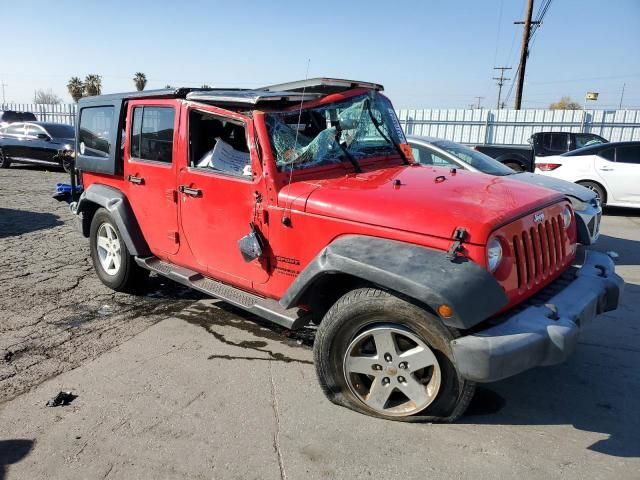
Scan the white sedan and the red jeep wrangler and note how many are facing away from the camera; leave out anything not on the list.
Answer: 0

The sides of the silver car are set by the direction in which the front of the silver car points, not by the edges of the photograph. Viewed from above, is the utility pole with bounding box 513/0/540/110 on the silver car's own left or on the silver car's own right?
on the silver car's own left

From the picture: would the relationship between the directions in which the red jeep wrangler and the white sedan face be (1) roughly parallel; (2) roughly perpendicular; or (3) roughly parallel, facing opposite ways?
roughly parallel

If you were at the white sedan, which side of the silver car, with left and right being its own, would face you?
left

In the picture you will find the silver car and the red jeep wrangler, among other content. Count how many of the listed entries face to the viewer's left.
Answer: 0

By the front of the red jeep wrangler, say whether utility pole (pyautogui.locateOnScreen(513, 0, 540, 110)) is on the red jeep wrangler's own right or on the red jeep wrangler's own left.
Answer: on the red jeep wrangler's own left

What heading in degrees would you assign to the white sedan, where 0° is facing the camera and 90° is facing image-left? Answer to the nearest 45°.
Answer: approximately 270°

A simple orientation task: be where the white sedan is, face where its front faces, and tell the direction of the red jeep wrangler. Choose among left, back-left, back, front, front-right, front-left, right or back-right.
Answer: right

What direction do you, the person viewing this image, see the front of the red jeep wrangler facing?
facing the viewer and to the right of the viewer

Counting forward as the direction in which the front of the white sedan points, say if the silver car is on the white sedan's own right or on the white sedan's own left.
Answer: on the white sedan's own right

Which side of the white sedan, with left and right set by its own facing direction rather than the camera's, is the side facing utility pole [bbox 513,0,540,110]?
left

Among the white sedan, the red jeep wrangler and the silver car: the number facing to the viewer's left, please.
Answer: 0
